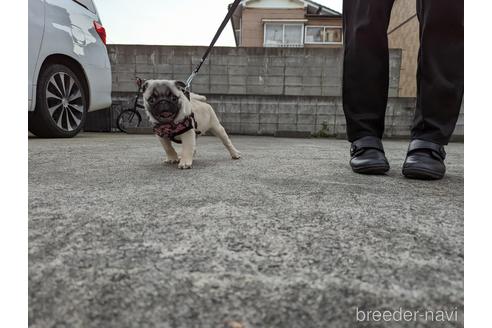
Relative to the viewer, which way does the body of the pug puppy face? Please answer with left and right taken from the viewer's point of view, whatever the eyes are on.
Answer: facing the viewer and to the left of the viewer

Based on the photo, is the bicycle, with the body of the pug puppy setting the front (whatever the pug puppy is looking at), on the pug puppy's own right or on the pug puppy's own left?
on the pug puppy's own right

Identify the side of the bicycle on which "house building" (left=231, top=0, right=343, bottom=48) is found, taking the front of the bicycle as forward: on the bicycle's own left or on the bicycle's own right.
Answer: on the bicycle's own right

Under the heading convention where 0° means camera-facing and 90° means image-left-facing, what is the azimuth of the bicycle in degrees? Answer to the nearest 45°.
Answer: approximately 90°

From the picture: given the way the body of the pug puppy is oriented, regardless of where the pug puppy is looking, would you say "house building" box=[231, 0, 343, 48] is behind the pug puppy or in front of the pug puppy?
behind

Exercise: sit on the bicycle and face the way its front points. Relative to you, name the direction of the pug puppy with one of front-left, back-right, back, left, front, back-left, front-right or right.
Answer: left
